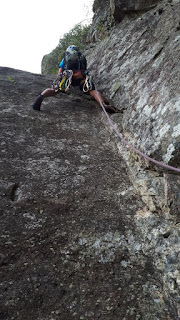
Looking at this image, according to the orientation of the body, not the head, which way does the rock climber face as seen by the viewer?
away from the camera
